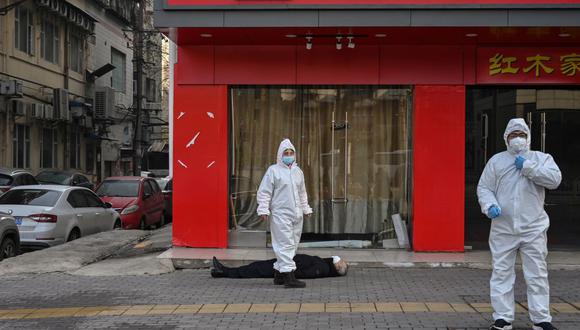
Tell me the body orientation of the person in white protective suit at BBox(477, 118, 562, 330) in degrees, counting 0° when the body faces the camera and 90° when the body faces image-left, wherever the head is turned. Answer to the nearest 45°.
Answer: approximately 0°

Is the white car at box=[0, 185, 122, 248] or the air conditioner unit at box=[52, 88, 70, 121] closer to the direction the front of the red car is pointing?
the white car

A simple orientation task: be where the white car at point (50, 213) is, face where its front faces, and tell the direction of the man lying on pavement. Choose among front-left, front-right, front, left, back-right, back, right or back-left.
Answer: right

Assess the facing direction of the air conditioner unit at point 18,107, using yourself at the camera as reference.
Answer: facing the viewer and to the right of the viewer

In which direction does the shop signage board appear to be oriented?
toward the camera

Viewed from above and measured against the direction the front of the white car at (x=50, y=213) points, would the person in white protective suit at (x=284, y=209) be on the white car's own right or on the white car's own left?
on the white car's own right

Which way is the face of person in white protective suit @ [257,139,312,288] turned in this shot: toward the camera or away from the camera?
toward the camera

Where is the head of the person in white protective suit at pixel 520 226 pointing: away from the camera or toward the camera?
toward the camera

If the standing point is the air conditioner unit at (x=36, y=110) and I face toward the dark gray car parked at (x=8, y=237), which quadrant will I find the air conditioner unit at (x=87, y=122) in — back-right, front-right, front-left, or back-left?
back-left

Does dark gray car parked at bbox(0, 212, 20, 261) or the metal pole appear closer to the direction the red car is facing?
the dark gray car parked

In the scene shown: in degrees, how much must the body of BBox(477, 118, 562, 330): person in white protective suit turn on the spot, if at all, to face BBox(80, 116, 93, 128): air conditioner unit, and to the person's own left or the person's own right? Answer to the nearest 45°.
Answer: approximately 135° to the person's own right

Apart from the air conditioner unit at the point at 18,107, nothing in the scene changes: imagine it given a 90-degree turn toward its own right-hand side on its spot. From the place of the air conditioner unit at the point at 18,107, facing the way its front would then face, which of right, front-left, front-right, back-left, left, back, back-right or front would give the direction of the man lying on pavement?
front-left
